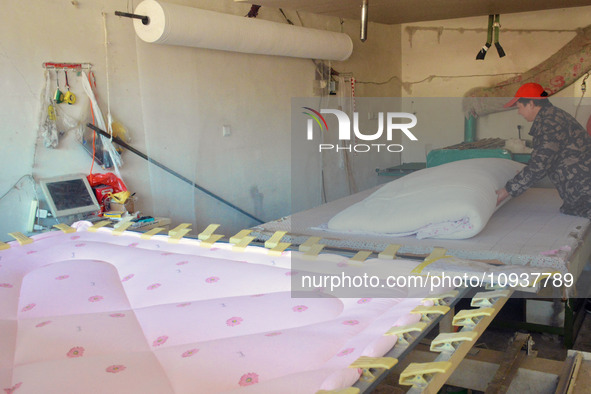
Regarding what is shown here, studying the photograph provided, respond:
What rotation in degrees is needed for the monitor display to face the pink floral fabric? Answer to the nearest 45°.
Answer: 0° — it already faces it

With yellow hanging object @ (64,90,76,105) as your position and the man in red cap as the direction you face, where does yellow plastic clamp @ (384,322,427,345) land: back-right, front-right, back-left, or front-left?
front-right

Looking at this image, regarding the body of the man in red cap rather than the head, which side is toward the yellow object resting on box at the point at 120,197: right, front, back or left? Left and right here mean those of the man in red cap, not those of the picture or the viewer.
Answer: front

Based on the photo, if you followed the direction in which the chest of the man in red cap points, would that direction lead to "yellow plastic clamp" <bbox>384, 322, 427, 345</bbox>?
no

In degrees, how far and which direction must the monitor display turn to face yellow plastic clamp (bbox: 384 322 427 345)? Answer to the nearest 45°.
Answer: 0° — it already faces it

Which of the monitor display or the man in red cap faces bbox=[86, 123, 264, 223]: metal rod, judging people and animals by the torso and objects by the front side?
the man in red cap

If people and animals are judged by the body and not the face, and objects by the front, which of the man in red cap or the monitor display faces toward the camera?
the monitor display

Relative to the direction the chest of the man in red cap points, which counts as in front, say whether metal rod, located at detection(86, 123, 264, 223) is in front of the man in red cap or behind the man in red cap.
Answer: in front

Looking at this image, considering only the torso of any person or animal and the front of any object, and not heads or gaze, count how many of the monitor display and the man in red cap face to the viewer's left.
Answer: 1

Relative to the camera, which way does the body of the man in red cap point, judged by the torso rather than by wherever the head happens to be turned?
to the viewer's left

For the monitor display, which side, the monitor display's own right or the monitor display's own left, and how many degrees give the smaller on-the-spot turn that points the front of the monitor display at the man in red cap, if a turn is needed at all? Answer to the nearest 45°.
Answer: approximately 45° to the monitor display's own left

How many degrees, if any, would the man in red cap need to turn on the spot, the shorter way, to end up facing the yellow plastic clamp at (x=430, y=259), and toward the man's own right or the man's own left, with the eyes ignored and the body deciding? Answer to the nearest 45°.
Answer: approximately 90° to the man's own left

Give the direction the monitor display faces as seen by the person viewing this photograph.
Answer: facing the viewer

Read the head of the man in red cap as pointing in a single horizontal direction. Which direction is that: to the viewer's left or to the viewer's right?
to the viewer's left

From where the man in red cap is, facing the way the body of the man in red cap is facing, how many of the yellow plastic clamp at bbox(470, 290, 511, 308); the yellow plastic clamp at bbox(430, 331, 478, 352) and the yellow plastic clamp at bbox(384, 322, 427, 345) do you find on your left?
3

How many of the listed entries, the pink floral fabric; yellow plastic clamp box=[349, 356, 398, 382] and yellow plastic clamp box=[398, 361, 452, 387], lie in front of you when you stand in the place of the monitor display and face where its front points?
3

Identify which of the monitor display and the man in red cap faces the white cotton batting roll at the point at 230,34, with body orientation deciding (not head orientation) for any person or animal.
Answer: the man in red cap

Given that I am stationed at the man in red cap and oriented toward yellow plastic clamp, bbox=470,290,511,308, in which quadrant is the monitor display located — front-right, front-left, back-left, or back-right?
front-right

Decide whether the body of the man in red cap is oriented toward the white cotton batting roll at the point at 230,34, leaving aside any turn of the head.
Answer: yes

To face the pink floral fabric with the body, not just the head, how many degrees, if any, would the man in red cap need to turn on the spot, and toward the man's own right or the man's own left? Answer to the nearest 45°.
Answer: approximately 45° to the man's own left

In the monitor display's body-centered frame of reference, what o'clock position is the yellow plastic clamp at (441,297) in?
The yellow plastic clamp is roughly at 11 o'clock from the monitor display.
